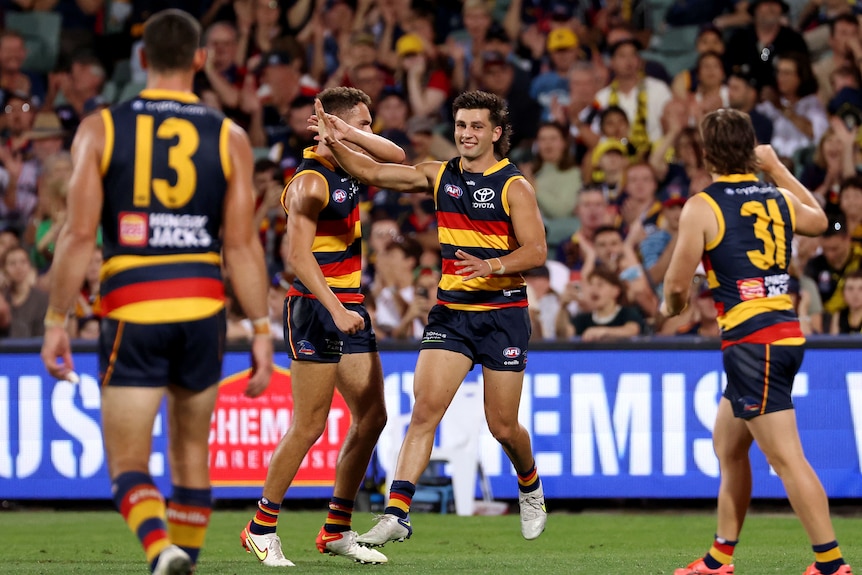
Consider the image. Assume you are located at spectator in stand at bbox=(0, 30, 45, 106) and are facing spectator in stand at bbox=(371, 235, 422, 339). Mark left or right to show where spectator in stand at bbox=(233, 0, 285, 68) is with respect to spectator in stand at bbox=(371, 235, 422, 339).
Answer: left

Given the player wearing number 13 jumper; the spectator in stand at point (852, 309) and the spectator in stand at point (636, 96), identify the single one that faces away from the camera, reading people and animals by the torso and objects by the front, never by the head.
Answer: the player wearing number 13 jumper

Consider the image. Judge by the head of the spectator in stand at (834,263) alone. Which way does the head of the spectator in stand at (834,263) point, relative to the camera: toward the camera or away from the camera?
toward the camera

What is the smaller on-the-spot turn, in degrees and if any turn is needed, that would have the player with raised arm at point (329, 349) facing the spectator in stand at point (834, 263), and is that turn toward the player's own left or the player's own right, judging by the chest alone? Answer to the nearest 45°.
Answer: approximately 90° to the player's own left

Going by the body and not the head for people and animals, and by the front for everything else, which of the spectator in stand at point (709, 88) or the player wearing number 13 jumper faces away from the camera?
the player wearing number 13 jumper

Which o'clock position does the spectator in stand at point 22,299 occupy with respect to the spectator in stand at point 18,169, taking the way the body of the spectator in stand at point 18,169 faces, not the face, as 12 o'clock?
the spectator in stand at point 22,299 is roughly at 12 o'clock from the spectator in stand at point 18,169.

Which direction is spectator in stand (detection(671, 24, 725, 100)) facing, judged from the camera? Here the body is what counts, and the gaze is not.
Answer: toward the camera

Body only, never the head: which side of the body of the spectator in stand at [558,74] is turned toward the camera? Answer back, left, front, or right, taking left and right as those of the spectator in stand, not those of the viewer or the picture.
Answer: front

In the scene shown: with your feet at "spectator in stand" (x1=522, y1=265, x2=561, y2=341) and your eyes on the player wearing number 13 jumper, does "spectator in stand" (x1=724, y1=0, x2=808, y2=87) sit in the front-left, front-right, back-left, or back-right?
back-left

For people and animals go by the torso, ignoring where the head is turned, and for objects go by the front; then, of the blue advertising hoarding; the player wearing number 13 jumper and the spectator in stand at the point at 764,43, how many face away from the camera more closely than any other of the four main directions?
1

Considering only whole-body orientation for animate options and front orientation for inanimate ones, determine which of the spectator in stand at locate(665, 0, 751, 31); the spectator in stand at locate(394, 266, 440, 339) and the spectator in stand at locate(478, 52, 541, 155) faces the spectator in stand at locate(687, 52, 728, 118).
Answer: the spectator in stand at locate(665, 0, 751, 31)

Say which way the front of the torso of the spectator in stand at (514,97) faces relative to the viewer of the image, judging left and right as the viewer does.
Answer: facing the viewer and to the left of the viewer

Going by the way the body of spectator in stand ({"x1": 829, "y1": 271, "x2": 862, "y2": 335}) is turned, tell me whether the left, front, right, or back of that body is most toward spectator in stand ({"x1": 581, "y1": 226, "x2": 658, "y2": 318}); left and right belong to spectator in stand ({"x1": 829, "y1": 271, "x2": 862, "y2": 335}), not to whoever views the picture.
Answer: right

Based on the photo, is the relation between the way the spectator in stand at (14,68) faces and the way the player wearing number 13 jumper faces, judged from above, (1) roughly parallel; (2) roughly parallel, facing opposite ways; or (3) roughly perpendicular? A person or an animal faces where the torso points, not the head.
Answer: roughly parallel, facing opposite ways

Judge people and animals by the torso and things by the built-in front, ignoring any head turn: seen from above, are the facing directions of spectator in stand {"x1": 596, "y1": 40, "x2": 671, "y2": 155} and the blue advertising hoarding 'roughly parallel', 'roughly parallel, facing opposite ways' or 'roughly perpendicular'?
roughly parallel

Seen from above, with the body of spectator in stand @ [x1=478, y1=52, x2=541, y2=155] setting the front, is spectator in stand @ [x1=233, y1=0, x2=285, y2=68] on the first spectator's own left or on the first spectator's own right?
on the first spectator's own right
